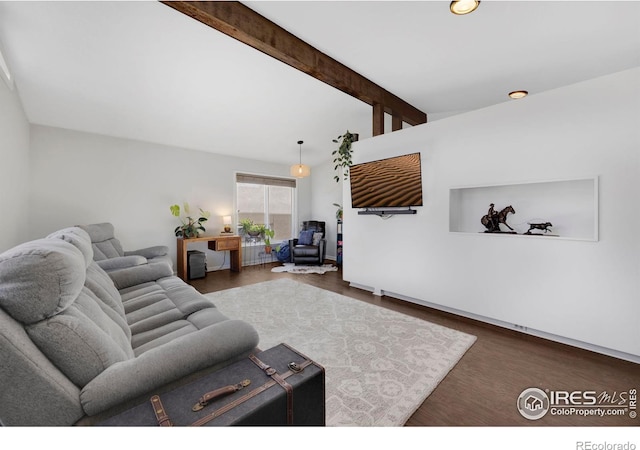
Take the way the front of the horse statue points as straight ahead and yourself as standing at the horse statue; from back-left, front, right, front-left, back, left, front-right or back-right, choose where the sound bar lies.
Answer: back

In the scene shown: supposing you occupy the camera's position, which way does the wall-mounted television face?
facing the viewer and to the left of the viewer

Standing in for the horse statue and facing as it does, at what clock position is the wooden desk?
The wooden desk is roughly at 6 o'clock from the horse statue.

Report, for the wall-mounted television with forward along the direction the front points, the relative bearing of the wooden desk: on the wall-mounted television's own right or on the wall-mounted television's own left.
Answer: on the wall-mounted television's own right

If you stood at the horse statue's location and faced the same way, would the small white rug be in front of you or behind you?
behind

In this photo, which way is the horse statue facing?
to the viewer's right

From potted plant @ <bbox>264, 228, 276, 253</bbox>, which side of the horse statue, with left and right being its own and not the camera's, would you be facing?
back

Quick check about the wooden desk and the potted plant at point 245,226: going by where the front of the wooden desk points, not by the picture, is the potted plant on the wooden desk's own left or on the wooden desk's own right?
on the wooden desk's own left

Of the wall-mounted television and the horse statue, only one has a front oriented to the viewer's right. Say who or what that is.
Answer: the horse statue

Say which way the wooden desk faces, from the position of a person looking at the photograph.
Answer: facing the viewer and to the right of the viewer

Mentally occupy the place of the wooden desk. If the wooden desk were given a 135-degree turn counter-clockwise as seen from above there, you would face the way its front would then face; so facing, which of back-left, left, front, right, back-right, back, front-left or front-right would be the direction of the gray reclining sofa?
back

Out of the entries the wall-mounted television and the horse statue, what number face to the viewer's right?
1
